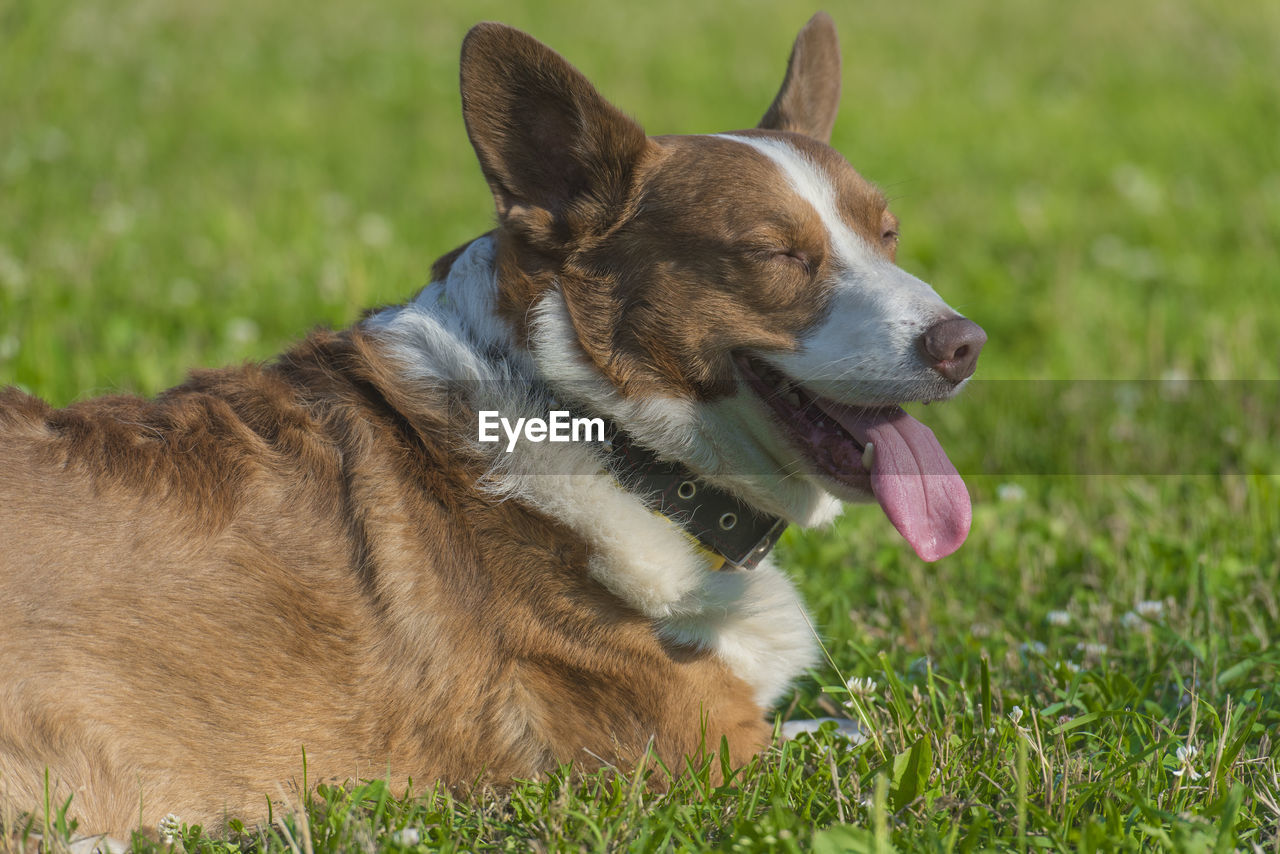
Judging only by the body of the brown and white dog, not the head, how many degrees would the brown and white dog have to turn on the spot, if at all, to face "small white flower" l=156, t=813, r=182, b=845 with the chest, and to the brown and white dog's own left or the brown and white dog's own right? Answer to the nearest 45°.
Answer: approximately 135° to the brown and white dog's own right

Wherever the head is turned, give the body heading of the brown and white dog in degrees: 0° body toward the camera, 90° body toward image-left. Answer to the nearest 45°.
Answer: approximately 270°
